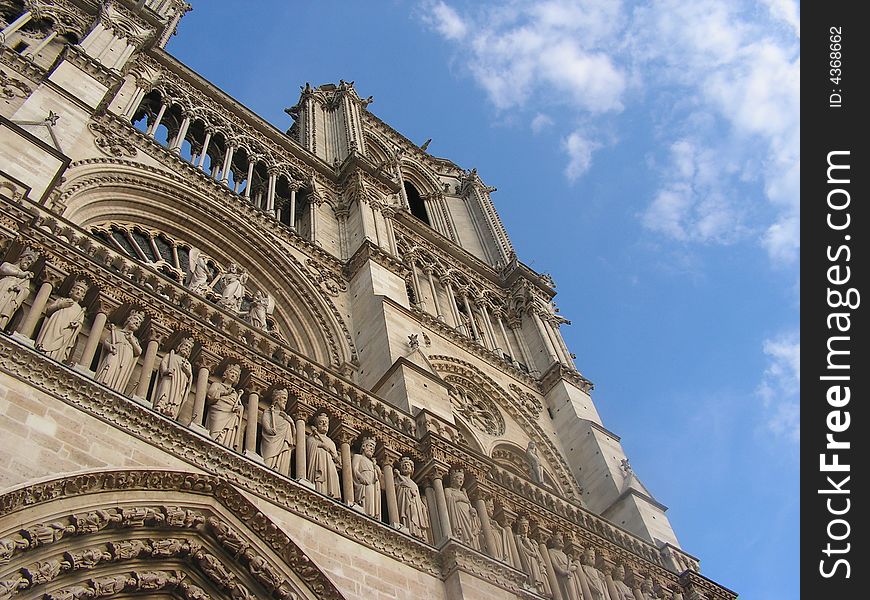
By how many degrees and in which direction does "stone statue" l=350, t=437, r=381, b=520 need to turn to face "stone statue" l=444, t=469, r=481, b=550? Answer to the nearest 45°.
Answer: approximately 90° to its left

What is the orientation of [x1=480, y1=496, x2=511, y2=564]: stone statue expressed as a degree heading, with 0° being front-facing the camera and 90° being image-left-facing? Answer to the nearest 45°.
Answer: approximately 315°

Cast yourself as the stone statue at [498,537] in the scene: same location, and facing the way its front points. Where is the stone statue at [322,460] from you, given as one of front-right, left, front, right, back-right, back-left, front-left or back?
right

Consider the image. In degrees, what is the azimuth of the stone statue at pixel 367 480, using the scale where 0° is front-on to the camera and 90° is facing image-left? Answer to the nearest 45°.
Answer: approximately 315°

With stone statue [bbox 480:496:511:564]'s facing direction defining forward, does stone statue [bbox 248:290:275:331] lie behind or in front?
behind

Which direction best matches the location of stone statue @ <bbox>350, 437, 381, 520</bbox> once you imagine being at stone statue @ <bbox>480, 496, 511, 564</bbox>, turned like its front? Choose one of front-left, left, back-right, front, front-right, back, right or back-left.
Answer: right

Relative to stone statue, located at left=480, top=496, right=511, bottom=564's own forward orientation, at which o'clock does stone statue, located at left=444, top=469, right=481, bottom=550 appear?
stone statue, located at left=444, top=469, right=481, bottom=550 is roughly at 3 o'clock from stone statue, located at left=480, top=496, right=511, bottom=564.

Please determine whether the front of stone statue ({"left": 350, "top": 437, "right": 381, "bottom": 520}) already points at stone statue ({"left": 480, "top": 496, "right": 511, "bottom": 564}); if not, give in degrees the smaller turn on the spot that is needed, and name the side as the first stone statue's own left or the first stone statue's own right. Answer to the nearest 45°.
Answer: approximately 90° to the first stone statue's own left
